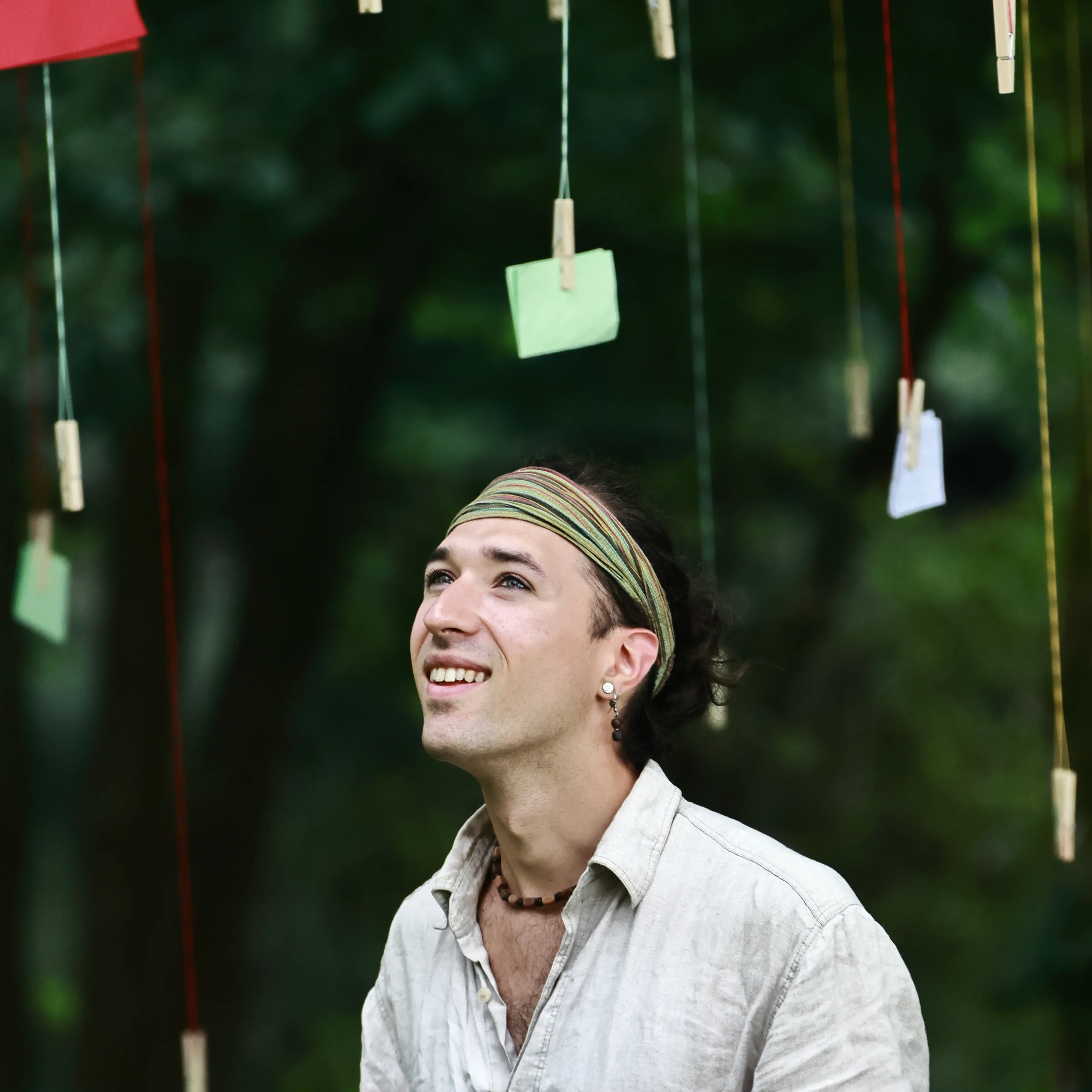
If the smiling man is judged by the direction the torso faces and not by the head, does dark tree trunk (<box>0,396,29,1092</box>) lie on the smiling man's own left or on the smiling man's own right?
on the smiling man's own right

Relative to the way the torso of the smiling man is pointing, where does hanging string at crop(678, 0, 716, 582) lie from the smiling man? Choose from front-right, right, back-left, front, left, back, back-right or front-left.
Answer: back-right

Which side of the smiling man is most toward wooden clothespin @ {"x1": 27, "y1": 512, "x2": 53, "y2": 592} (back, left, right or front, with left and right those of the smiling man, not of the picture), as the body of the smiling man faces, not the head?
right

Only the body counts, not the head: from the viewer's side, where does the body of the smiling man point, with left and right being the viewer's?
facing the viewer and to the left of the viewer

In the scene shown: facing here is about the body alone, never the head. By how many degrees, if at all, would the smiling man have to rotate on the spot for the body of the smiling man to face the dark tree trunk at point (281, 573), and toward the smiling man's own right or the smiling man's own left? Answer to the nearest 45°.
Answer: approximately 135° to the smiling man's own right

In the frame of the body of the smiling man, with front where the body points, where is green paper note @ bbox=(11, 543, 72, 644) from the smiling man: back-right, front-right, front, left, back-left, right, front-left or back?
right

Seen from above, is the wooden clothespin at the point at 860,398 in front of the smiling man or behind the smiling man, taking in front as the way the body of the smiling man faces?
behind

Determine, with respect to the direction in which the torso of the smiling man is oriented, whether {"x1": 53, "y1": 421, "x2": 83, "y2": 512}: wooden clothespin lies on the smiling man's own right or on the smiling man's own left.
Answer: on the smiling man's own right

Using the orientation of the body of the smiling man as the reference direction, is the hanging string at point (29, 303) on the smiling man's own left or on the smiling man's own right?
on the smiling man's own right
